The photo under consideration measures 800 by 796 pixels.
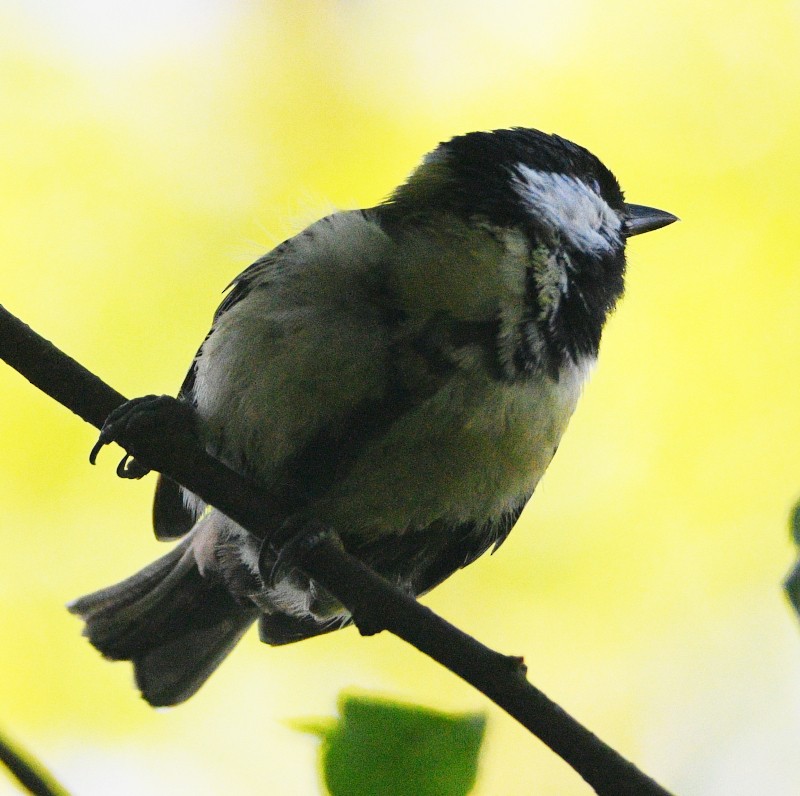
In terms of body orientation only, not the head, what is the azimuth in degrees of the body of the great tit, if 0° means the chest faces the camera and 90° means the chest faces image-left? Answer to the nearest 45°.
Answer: approximately 315°

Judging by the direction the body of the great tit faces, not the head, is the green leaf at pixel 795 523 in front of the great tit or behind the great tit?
in front

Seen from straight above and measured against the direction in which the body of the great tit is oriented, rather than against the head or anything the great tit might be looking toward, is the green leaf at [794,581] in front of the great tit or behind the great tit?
in front
